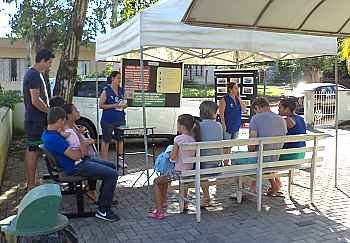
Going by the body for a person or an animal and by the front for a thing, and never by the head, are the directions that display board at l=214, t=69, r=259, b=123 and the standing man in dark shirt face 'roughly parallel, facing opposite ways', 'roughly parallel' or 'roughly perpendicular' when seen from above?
roughly perpendicular

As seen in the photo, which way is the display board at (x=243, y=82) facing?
toward the camera

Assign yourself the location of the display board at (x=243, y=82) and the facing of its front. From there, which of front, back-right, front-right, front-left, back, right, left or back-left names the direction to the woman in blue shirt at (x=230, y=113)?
front

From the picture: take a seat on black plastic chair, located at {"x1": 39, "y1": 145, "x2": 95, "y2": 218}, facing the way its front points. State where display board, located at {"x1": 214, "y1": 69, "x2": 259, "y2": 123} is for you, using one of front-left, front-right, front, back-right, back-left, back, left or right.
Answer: front-left

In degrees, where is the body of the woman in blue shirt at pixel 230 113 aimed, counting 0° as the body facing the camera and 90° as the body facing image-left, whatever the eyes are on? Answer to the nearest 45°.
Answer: approximately 315°

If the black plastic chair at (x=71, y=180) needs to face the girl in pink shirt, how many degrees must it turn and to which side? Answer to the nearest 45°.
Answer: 0° — it already faces them

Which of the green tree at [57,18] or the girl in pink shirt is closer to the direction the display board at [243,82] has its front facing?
the girl in pink shirt

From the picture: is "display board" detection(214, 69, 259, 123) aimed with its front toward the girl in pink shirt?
yes

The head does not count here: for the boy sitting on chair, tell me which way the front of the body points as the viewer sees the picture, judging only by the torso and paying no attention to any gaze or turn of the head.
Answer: to the viewer's right

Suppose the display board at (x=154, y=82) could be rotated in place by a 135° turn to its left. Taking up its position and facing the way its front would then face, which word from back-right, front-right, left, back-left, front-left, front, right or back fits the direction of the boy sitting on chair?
back-right

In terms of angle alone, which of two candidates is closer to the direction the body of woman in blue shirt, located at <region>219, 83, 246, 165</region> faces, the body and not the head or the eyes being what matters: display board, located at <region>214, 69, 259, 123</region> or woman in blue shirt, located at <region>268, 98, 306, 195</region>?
the woman in blue shirt

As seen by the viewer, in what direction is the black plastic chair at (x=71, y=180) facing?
to the viewer's right

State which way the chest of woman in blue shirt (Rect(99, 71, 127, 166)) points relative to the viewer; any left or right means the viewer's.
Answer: facing the viewer and to the right of the viewer

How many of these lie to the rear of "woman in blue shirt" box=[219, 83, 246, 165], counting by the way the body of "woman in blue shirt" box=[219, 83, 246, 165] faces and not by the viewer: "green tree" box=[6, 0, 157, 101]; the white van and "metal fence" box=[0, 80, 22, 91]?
3

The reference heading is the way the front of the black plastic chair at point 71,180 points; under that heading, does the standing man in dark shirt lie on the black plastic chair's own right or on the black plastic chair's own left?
on the black plastic chair's own left

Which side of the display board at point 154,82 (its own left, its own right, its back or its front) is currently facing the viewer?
front

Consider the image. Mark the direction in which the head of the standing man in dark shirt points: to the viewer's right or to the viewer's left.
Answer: to the viewer's right

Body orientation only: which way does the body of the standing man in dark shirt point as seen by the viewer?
to the viewer's right
